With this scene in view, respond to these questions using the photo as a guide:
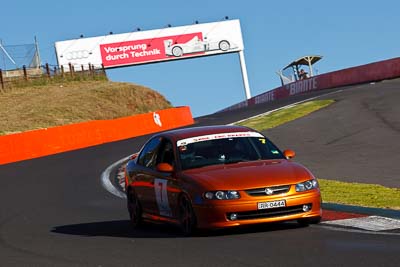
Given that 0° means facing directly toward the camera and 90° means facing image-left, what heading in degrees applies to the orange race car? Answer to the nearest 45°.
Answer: approximately 315°

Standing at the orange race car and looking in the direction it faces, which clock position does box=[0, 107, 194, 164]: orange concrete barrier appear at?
The orange concrete barrier is roughly at 7 o'clock from the orange race car.
